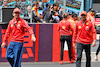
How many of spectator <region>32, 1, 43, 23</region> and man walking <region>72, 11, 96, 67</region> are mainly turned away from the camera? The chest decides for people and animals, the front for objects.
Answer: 0

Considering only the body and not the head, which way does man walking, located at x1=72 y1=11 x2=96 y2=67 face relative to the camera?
toward the camera

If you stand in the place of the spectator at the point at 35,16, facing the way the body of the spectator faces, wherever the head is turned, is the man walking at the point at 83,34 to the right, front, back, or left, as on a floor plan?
front

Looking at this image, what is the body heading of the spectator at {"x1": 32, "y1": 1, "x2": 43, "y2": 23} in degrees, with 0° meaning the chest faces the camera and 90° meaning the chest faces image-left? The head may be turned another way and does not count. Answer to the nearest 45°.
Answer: approximately 315°

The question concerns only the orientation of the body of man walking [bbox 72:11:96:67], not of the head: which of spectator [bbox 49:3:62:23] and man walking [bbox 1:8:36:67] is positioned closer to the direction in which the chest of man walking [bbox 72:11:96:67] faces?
the man walking

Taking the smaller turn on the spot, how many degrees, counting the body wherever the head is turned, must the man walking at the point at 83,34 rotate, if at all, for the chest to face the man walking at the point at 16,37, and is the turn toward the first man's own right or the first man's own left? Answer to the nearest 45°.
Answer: approximately 90° to the first man's own right

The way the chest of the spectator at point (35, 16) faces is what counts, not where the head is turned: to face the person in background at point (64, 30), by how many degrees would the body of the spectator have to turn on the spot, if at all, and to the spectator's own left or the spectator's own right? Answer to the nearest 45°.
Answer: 0° — they already face them

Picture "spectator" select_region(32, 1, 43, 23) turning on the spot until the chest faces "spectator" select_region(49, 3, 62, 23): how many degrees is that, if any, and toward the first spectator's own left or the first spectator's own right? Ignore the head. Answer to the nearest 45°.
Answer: approximately 45° to the first spectator's own left
